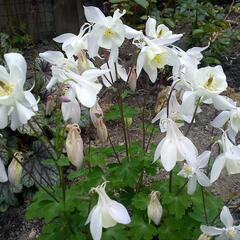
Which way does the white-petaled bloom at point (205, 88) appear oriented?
toward the camera

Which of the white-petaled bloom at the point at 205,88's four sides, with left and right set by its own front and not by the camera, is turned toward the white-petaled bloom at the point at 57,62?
right
